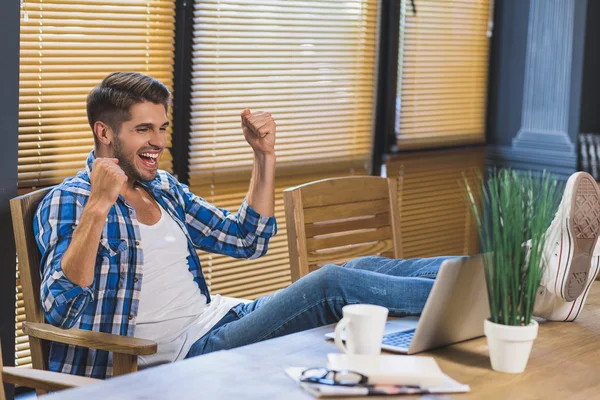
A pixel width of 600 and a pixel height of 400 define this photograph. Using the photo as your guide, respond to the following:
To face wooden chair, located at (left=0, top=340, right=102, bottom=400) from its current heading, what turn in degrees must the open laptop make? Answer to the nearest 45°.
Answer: approximately 45° to its left

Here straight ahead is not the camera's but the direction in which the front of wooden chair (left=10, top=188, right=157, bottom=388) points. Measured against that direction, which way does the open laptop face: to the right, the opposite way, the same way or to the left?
the opposite way

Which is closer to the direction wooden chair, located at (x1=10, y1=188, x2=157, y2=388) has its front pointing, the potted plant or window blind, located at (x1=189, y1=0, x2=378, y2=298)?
the potted plant

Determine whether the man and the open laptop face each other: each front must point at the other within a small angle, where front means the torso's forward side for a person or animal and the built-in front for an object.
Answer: yes

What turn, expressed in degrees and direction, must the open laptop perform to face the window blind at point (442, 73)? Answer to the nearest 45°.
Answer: approximately 45° to its right

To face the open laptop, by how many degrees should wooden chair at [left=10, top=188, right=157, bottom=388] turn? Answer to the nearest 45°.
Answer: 0° — it already faces it

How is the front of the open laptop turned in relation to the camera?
facing away from the viewer and to the left of the viewer

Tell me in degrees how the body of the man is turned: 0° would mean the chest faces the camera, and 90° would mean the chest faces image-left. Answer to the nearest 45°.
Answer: approximately 315°

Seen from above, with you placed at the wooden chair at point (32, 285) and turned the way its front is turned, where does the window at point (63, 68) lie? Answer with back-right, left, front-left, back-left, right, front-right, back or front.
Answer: back-left

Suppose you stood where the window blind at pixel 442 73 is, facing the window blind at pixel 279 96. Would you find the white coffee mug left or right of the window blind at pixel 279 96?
left

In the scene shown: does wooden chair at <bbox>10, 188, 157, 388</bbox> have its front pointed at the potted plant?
yes

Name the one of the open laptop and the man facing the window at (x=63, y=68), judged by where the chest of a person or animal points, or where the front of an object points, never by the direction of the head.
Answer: the open laptop

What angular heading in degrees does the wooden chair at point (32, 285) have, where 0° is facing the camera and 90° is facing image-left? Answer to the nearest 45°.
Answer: approximately 315°

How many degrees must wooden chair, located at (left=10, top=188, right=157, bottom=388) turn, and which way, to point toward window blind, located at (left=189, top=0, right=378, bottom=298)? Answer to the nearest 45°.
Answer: approximately 90° to its left
